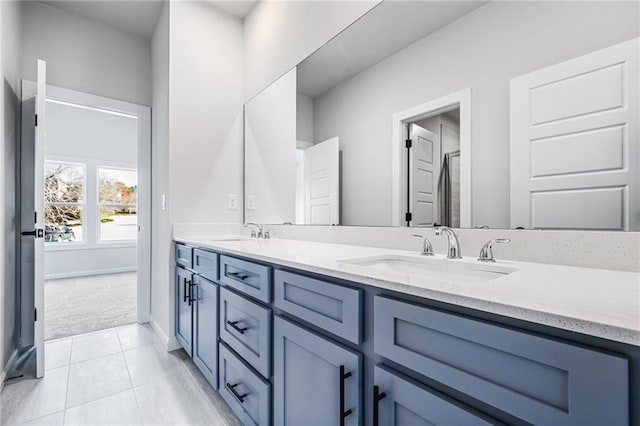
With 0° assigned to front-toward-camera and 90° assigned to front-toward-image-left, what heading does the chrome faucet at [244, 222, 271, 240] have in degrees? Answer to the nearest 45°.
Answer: approximately 45°

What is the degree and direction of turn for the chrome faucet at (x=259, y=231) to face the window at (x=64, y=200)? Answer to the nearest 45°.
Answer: approximately 90° to its right

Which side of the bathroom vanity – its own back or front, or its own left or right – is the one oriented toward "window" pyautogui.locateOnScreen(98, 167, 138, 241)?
right

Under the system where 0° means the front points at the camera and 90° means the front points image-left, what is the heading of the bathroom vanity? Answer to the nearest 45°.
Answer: approximately 45°

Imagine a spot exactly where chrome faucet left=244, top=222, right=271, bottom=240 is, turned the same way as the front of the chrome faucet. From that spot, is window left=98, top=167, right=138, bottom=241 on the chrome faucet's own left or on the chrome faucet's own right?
on the chrome faucet's own right
